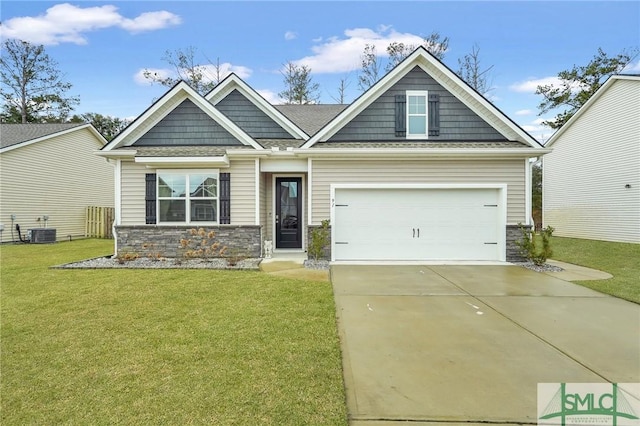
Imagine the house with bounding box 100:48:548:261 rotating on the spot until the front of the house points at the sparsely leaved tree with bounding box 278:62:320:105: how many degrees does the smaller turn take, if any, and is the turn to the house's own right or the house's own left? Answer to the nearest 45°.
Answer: approximately 180°

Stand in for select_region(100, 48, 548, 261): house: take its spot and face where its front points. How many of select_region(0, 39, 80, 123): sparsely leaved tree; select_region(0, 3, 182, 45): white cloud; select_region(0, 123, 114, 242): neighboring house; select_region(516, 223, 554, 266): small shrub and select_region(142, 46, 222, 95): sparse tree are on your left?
1

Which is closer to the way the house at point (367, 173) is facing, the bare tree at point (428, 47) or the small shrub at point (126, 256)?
the small shrub

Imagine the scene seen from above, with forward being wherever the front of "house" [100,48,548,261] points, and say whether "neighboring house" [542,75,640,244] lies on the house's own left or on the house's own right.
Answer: on the house's own left

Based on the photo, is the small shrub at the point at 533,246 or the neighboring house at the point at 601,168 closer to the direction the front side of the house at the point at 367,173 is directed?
the small shrub

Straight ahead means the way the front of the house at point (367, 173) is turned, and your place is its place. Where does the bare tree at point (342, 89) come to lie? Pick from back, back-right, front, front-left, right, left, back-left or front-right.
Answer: back

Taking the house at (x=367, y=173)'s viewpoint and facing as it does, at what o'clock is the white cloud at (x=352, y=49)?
The white cloud is roughly at 6 o'clock from the house.

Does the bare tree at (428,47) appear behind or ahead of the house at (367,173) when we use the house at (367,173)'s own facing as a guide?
behind

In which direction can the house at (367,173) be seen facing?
toward the camera

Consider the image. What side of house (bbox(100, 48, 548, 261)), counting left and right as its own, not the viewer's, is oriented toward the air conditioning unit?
right

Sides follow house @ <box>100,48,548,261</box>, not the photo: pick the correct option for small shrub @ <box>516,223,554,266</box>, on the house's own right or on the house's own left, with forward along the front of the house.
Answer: on the house's own left

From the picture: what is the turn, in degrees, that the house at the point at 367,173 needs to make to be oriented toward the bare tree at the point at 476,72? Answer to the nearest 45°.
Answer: approximately 135° to its left
